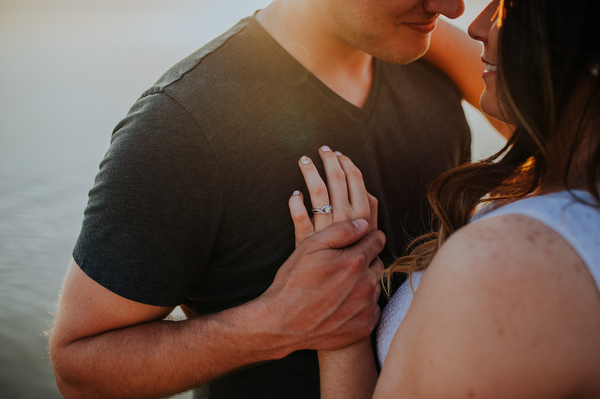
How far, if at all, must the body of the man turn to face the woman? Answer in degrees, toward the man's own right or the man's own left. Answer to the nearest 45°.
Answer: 0° — they already face them

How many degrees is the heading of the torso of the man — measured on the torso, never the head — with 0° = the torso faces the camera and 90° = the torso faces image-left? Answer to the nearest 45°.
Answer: approximately 315°
